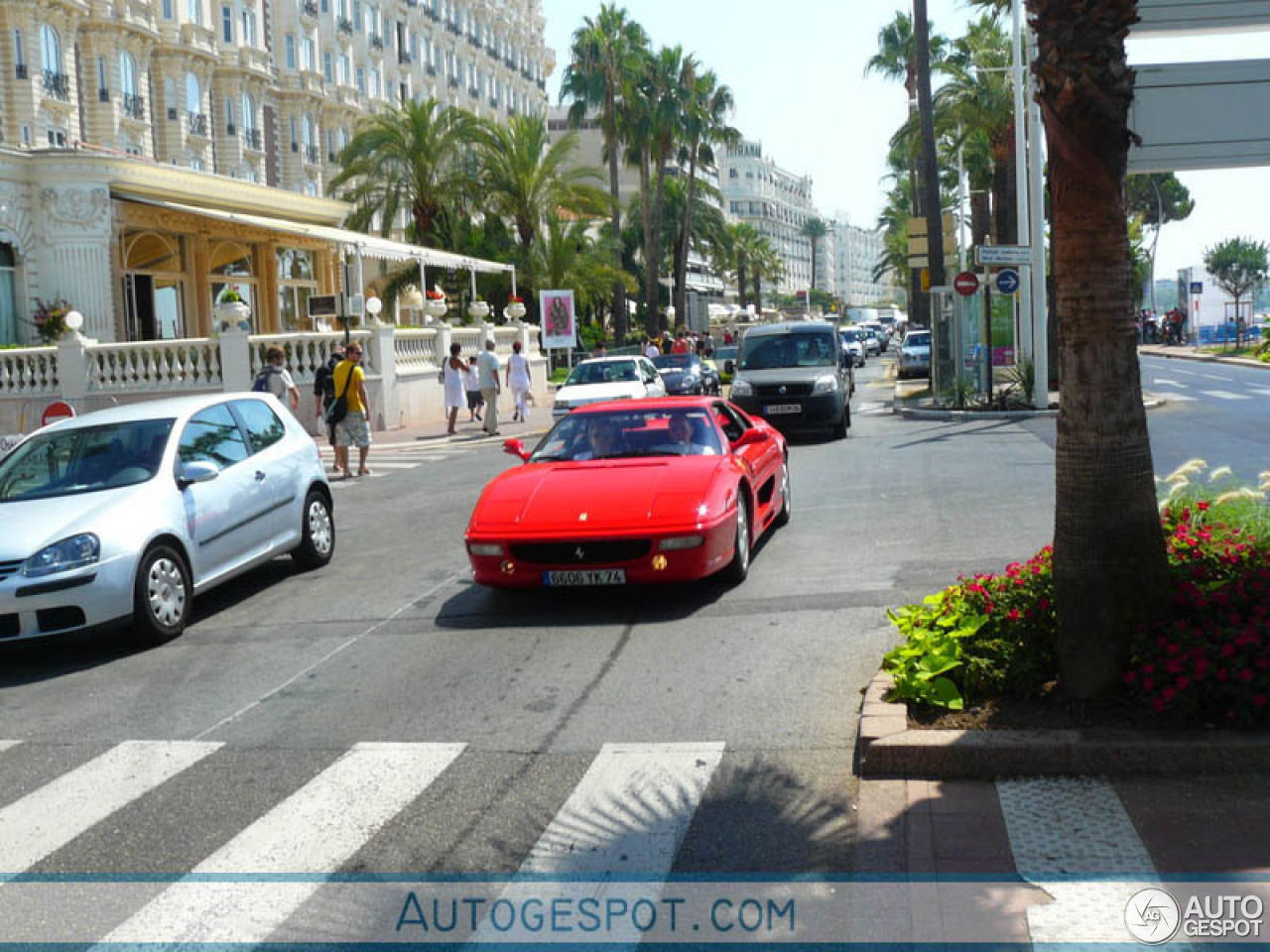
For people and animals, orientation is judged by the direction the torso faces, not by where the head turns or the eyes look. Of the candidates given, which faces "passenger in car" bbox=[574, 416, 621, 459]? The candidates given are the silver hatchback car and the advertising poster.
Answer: the advertising poster

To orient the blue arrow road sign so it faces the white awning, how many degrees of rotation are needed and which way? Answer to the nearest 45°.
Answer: approximately 90° to its right

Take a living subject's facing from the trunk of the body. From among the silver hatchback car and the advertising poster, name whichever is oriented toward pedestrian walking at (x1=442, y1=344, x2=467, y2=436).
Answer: the advertising poster

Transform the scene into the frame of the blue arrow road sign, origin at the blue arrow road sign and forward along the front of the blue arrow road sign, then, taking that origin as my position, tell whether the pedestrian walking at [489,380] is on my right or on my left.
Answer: on my right

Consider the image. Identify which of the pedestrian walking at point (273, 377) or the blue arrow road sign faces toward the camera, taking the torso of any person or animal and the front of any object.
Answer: the blue arrow road sign

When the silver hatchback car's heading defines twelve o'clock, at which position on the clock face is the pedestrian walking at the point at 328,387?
The pedestrian walking is roughly at 5 o'clock from the silver hatchback car.

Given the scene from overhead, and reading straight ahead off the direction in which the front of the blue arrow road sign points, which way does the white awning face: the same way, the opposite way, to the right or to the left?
to the left

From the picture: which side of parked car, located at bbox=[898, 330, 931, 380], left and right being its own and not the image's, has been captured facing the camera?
front

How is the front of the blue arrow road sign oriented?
toward the camera

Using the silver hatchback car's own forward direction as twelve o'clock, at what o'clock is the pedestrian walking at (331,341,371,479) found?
The pedestrian walking is roughly at 5 o'clock from the silver hatchback car.

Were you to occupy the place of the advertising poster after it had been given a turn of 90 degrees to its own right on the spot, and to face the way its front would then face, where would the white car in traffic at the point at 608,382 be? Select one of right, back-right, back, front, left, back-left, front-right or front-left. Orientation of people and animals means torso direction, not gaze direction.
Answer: left

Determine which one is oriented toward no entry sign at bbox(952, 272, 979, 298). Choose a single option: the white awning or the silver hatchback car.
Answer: the white awning

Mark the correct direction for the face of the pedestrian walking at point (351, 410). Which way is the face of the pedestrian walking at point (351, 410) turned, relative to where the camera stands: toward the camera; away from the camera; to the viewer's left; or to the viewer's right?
toward the camera

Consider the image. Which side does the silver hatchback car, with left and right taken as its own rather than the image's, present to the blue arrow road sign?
back

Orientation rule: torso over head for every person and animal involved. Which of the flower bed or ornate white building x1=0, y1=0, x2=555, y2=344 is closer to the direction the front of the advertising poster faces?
the flower bed

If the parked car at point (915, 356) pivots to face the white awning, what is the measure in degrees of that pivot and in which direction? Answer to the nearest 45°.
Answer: approximately 45° to its right

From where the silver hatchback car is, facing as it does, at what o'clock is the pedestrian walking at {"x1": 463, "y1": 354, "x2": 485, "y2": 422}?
The pedestrian walking is roughly at 5 o'clock from the silver hatchback car.

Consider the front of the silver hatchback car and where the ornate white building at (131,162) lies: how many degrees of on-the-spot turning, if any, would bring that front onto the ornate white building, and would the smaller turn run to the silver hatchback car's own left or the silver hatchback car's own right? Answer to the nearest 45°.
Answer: approximately 135° to the silver hatchback car's own right

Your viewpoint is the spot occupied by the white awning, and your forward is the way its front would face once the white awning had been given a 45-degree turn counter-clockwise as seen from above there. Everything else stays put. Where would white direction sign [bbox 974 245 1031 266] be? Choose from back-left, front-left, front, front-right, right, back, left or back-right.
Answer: front-right

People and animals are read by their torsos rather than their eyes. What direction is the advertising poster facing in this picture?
toward the camera
